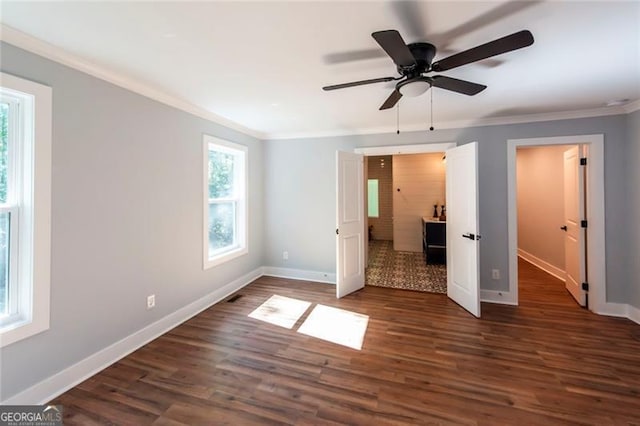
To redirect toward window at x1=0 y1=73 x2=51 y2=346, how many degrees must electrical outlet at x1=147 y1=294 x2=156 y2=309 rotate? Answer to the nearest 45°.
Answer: approximately 90° to its right

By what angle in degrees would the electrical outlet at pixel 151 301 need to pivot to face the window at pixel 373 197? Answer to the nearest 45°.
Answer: approximately 90° to its left

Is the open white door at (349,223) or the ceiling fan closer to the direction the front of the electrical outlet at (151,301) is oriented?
the ceiling fan

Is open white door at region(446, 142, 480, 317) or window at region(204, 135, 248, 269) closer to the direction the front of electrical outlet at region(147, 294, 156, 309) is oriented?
the open white door

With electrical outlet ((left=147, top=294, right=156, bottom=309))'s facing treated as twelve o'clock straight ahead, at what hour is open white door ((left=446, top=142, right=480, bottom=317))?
The open white door is roughly at 11 o'clock from the electrical outlet.

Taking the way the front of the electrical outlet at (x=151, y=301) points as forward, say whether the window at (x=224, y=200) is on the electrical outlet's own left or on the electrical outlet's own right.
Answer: on the electrical outlet's own left

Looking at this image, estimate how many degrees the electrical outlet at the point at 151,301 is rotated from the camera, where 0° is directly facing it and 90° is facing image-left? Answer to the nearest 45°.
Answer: approximately 315°

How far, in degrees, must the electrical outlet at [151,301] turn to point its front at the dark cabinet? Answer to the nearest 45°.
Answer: approximately 45° to its left

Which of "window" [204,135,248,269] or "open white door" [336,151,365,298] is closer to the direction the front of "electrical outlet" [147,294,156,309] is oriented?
the open white door

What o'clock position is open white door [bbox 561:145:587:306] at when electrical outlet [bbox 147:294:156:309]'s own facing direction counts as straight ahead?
The open white door is roughly at 11 o'clock from the electrical outlet.

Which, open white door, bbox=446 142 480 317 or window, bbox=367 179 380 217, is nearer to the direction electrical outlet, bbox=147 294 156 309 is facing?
the open white door
